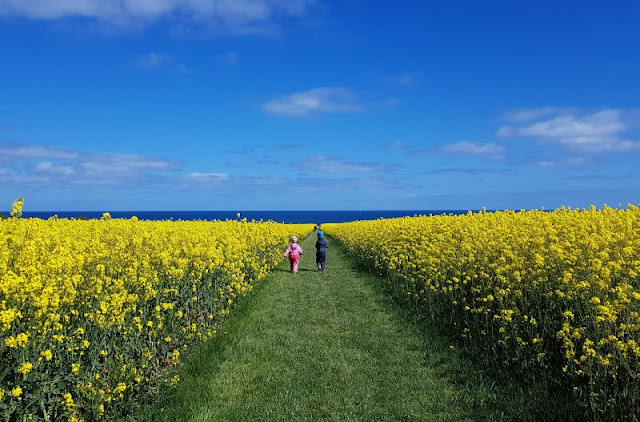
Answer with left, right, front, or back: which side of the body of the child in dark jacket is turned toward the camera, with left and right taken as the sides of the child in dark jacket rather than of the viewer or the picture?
back

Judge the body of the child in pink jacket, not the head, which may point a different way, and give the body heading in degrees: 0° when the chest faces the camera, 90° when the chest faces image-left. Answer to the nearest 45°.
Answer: approximately 180°

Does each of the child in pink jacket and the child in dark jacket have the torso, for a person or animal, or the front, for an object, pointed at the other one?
no

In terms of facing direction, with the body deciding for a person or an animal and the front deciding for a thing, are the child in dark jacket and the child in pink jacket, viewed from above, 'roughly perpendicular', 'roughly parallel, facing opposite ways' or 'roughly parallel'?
roughly parallel

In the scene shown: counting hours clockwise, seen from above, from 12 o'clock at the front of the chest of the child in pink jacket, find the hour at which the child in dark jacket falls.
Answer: The child in dark jacket is roughly at 2 o'clock from the child in pink jacket.

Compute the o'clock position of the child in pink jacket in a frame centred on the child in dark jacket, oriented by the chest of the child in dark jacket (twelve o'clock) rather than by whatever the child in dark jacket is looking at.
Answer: The child in pink jacket is roughly at 8 o'clock from the child in dark jacket.

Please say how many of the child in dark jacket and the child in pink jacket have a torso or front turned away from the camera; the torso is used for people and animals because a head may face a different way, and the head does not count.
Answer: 2
